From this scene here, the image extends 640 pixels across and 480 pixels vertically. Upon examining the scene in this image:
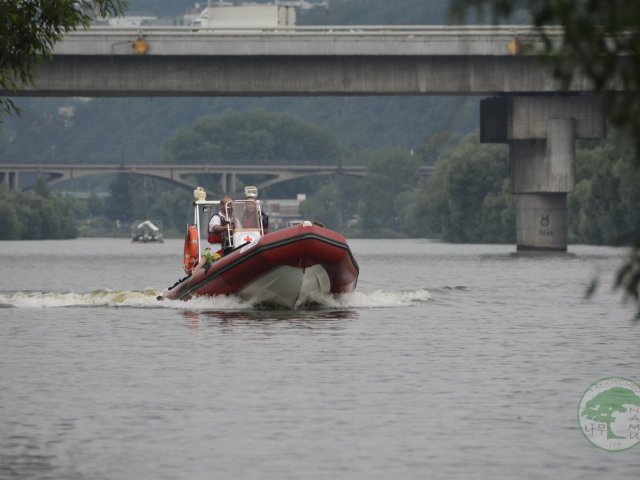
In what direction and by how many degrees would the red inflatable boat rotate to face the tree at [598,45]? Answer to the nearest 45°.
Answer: approximately 45° to its right

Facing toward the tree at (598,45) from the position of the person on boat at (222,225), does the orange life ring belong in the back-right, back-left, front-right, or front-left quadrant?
back-right

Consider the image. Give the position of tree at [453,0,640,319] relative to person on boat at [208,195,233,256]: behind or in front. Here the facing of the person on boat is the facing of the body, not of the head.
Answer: in front

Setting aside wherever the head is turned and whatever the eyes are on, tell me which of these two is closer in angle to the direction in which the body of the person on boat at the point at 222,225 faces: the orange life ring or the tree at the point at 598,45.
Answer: the tree

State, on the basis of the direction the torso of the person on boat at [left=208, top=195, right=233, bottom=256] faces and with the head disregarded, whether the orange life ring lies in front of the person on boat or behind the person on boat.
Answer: behind

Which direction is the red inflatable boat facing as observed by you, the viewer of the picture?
facing the viewer and to the right of the viewer

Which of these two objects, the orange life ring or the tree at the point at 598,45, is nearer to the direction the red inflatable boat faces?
the tree
